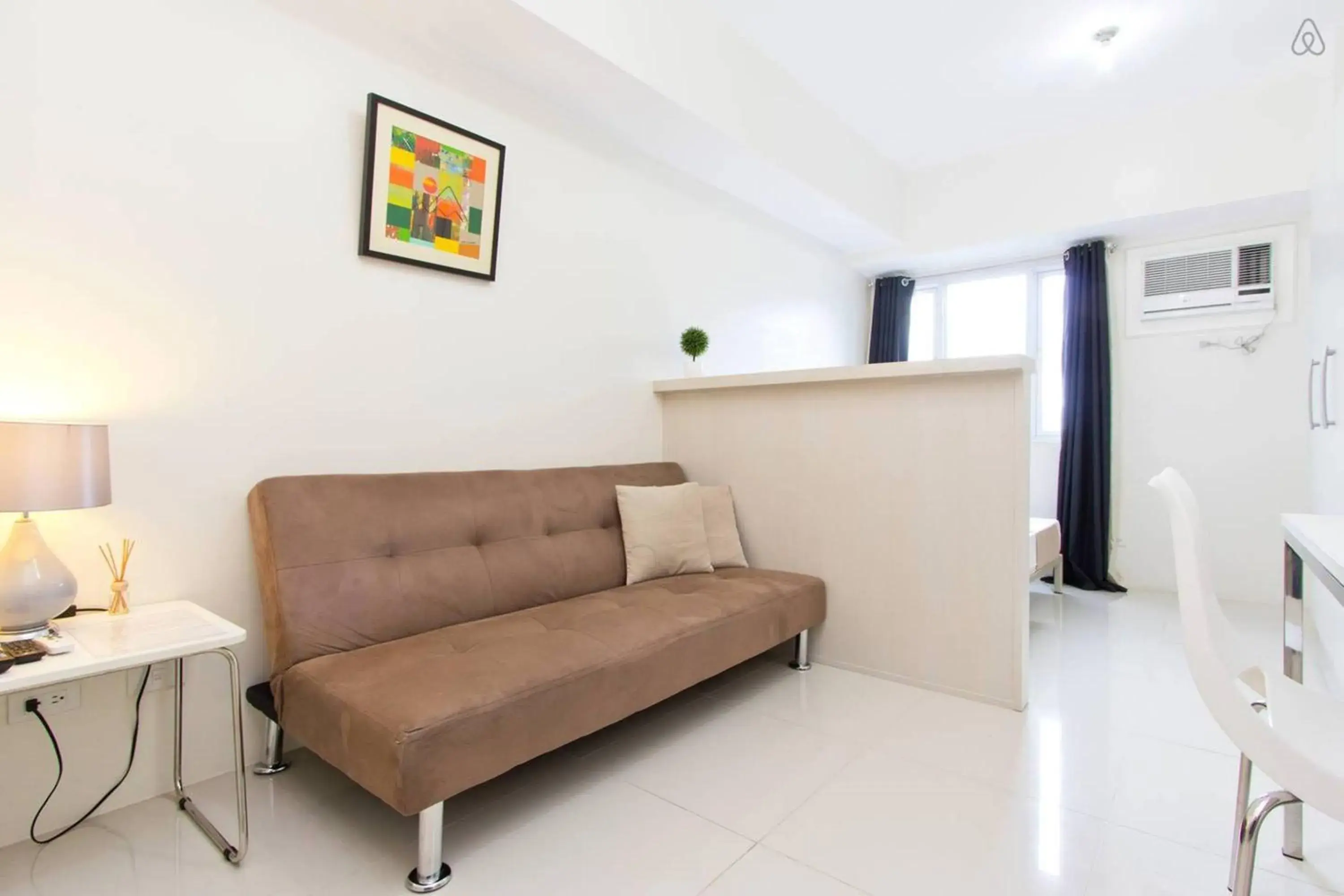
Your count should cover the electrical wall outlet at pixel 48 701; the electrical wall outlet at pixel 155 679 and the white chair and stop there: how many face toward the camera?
2

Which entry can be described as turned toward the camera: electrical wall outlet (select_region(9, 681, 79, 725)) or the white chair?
the electrical wall outlet

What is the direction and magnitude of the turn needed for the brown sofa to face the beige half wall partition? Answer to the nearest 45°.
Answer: approximately 45° to its left

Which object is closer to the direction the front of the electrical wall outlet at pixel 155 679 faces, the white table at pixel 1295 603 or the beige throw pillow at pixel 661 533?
the white table

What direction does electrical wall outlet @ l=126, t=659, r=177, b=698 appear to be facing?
toward the camera

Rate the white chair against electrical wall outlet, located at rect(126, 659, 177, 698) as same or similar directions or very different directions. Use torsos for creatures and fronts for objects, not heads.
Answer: same or similar directions

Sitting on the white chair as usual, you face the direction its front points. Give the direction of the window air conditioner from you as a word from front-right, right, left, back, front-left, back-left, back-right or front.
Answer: left

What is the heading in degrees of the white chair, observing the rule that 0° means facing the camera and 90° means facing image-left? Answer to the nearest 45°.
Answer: approximately 270°

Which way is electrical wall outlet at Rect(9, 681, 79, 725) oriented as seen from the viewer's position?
toward the camera

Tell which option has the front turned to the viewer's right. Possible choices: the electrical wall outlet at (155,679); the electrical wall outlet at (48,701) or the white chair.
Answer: the white chair

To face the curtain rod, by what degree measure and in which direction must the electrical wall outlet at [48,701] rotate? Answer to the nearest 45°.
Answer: approximately 90° to its left
